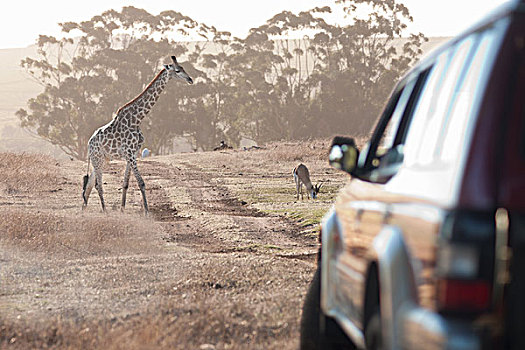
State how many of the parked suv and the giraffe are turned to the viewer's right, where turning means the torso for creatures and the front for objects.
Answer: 1

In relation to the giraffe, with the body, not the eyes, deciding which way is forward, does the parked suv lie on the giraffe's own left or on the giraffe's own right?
on the giraffe's own right

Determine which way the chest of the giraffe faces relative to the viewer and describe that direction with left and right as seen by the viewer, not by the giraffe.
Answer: facing to the right of the viewer

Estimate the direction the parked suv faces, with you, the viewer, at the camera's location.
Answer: facing away from the viewer and to the left of the viewer

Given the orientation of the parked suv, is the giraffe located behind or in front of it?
in front
